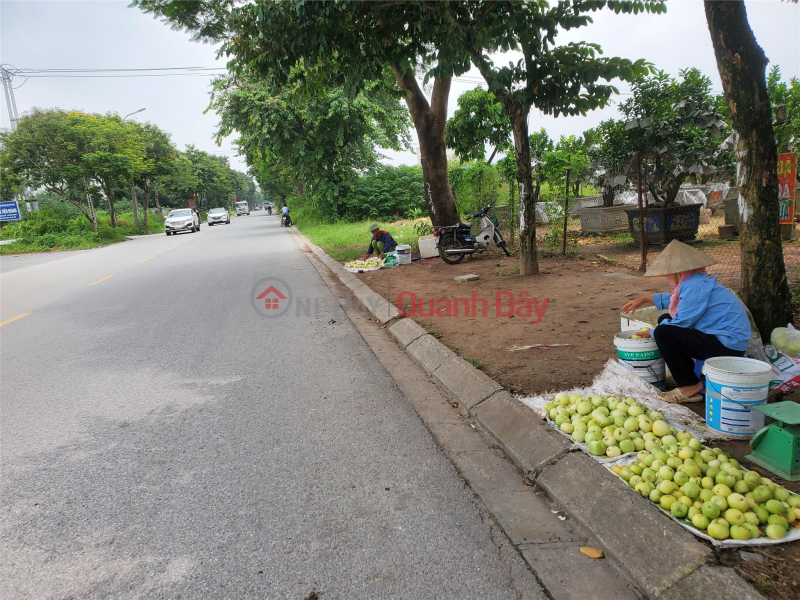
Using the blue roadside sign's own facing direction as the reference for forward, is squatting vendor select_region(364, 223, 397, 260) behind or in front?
in front

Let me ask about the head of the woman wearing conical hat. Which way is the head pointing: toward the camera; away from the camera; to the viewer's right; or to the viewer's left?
to the viewer's left

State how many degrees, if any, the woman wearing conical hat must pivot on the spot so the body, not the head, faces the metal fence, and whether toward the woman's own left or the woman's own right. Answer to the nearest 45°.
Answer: approximately 90° to the woman's own right

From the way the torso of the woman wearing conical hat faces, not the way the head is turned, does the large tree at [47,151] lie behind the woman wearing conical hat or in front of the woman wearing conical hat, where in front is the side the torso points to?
in front

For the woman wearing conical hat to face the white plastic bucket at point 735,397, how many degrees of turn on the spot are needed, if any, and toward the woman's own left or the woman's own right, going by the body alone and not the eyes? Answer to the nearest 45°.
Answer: approximately 90° to the woman's own left

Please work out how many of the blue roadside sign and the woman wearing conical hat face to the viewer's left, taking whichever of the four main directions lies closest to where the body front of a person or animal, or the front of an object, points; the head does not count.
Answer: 1

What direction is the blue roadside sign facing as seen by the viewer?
toward the camera

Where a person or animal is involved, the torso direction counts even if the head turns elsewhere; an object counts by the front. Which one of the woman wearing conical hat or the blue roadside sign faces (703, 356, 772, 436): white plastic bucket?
the blue roadside sign

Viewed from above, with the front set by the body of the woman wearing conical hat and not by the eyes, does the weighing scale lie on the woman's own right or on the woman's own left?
on the woman's own left

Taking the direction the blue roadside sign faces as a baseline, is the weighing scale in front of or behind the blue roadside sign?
in front

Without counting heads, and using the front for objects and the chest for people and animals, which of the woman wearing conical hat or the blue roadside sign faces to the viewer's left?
the woman wearing conical hat

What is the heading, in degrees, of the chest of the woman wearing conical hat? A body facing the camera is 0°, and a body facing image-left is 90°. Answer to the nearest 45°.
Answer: approximately 90°

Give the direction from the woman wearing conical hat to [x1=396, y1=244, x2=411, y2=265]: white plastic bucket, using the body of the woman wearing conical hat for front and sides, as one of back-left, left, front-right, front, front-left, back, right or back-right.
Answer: front-right
